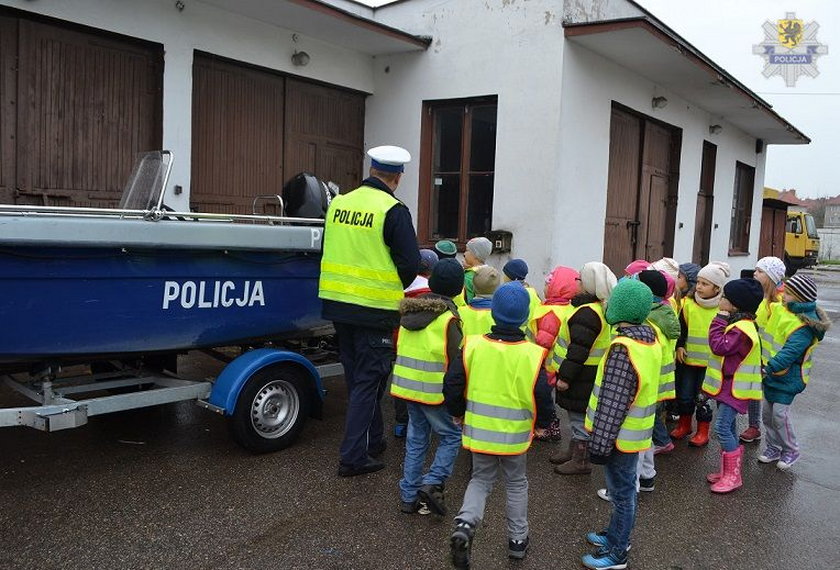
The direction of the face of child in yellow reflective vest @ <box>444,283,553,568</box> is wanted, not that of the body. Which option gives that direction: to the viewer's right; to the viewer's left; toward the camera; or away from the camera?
away from the camera

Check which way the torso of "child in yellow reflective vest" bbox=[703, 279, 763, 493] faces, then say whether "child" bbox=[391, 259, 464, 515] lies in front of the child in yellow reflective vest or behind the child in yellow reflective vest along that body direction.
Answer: in front

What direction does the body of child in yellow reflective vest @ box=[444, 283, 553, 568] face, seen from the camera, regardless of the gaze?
away from the camera

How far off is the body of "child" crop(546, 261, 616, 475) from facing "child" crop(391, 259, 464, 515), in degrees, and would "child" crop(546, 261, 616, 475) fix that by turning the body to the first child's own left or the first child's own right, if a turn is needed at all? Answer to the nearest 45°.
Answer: approximately 45° to the first child's own left

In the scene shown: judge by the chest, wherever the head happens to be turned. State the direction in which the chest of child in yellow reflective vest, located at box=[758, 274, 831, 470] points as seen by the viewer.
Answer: to the viewer's left

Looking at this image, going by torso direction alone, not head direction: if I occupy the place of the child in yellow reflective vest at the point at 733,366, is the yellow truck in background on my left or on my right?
on my right

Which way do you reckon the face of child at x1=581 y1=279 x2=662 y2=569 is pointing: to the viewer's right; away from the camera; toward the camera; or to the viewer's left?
away from the camera

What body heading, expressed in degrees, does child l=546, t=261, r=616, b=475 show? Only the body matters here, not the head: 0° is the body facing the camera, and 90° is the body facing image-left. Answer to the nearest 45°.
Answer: approximately 90°

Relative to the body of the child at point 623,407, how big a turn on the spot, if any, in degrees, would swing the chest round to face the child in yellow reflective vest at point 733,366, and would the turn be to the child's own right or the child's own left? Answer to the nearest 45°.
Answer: approximately 90° to the child's own right

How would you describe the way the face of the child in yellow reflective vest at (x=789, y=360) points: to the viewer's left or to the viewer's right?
to the viewer's left

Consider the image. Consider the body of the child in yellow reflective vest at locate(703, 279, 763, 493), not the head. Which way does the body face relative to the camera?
to the viewer's left

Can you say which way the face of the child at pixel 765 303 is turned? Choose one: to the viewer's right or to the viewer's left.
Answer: to the viewer's left

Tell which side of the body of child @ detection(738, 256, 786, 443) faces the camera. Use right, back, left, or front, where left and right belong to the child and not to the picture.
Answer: left
